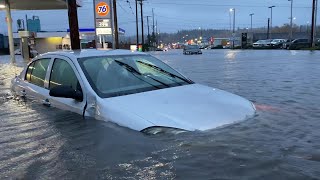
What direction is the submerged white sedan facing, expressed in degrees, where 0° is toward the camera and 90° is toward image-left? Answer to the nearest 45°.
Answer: approximately 315°

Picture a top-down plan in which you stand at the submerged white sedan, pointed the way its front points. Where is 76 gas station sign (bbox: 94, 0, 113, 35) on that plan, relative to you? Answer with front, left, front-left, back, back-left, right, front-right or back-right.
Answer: back-left

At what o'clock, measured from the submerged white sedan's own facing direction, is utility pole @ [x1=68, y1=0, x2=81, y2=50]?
The utility pole is roughly at 7 o'clock from the submerged white sedan.
